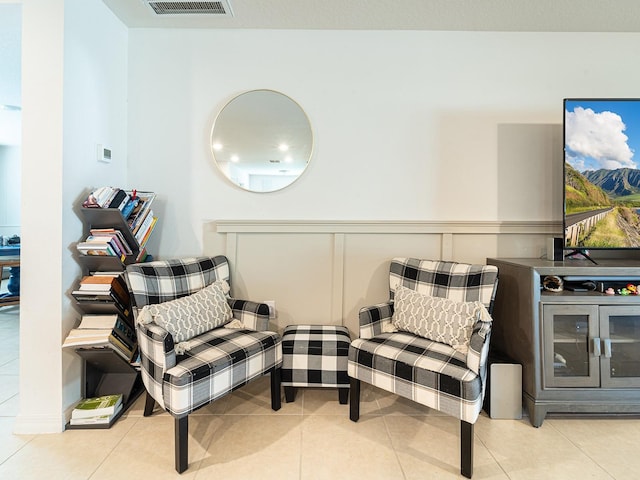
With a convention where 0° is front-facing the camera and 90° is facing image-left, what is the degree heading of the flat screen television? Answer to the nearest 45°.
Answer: approximately 0°

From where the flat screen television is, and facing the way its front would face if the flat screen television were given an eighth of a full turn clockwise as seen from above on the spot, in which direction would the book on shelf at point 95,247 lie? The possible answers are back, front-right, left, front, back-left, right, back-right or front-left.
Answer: front

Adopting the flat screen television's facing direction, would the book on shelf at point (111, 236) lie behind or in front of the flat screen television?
in front

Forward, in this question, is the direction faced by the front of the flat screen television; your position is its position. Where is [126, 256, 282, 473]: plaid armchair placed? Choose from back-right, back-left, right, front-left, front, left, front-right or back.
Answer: front-right

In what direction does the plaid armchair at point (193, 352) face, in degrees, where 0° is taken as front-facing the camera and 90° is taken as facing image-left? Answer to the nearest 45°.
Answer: approximately 315°

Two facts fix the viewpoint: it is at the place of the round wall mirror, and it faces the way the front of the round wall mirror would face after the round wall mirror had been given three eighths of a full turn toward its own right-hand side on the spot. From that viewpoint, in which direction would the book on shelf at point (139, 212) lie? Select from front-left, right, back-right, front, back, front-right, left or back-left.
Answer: front-left

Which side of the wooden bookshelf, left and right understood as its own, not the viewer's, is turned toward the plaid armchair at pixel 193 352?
front

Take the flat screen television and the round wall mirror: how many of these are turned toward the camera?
2
